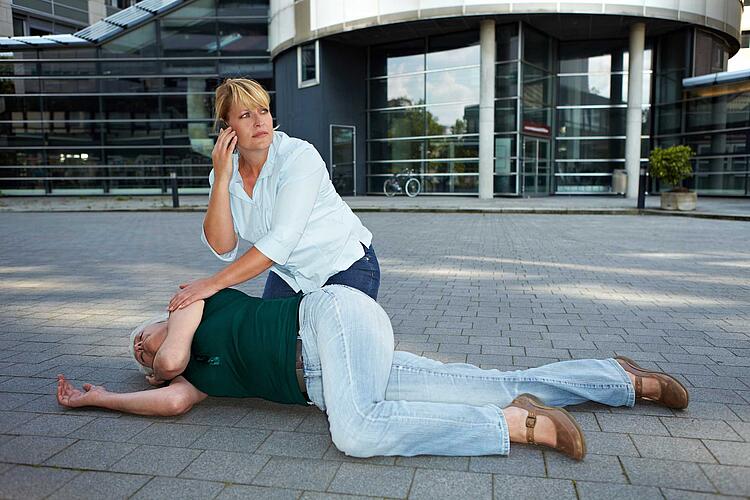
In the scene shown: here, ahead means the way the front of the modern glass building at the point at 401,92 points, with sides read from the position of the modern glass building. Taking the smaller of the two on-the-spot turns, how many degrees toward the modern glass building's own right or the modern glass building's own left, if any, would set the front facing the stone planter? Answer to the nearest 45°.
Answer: approximately 45° to the modern glass building's own left

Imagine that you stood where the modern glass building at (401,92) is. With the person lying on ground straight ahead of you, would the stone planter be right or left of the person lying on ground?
left

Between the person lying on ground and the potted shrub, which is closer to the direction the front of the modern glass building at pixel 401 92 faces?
the person lying on ground

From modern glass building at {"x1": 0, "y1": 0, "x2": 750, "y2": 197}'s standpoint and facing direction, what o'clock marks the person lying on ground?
The person lying on ground is roughly at 12 o'clock from the modern glass building.

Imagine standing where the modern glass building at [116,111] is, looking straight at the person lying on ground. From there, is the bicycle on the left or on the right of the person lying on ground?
left

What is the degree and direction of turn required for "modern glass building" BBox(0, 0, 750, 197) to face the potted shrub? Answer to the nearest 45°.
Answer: approximately 45° to its left

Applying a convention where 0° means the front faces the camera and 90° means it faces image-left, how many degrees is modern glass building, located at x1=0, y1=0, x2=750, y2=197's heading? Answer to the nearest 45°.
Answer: approximately 0°
